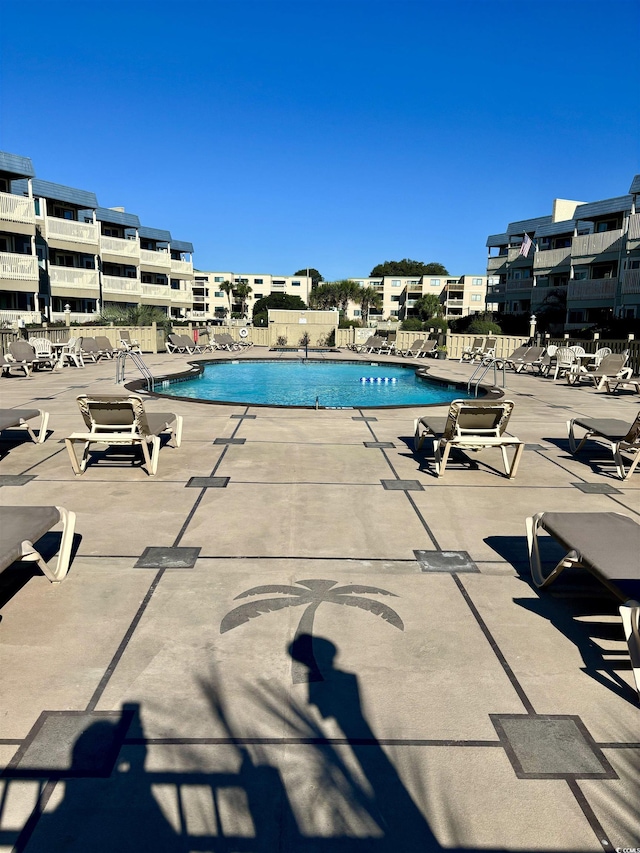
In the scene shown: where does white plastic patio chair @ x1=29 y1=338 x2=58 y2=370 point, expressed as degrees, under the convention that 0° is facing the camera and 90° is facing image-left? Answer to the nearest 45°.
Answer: approximately 315°

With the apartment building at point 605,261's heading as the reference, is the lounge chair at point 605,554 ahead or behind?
ahead

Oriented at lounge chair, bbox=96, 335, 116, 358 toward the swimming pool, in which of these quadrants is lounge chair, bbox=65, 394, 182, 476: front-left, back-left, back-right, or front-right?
front-right

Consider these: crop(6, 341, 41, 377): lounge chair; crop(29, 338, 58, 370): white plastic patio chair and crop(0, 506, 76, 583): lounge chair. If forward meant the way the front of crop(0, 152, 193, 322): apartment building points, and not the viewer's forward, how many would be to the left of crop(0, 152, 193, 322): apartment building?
0

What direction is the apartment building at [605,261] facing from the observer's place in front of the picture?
facing the viewer and to the left of the viewer

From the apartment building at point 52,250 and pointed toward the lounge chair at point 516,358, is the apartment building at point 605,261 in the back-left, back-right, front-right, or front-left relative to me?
front-left

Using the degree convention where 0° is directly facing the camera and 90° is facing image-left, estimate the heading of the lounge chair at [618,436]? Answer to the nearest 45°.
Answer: approximately 135°

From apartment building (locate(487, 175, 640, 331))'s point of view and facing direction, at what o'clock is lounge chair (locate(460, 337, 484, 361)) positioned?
The lounge chair is roughly at 11 o'clock from the apartment building.

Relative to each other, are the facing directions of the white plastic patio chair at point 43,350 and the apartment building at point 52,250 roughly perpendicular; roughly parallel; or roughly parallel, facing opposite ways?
roughly parallel

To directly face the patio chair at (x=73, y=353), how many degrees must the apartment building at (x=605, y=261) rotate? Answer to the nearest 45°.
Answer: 0° — it already faces it

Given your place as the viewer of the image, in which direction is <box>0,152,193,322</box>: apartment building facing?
facing the viewer and to the right of the viewer

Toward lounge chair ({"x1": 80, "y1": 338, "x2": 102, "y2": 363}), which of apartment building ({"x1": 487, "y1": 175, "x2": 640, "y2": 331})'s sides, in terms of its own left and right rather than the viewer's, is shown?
front

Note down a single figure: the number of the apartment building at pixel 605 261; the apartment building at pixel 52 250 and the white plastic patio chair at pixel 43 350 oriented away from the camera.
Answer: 0

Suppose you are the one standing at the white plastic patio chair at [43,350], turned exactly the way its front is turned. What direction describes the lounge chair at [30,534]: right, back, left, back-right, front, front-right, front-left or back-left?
front-right

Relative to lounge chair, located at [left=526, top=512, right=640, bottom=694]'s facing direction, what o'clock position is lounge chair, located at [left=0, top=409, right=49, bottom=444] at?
lounge chair, located at [left=0, top=409, right=49, bottom=444] is roughly at 11 o'clock from lounge chair, located at [left=526, top=512, right=640, bottom=694].

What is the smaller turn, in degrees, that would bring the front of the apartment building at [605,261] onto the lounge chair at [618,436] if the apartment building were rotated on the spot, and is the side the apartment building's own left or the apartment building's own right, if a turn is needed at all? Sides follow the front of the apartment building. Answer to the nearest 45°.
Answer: approximately 45° to the apartment building's own left
